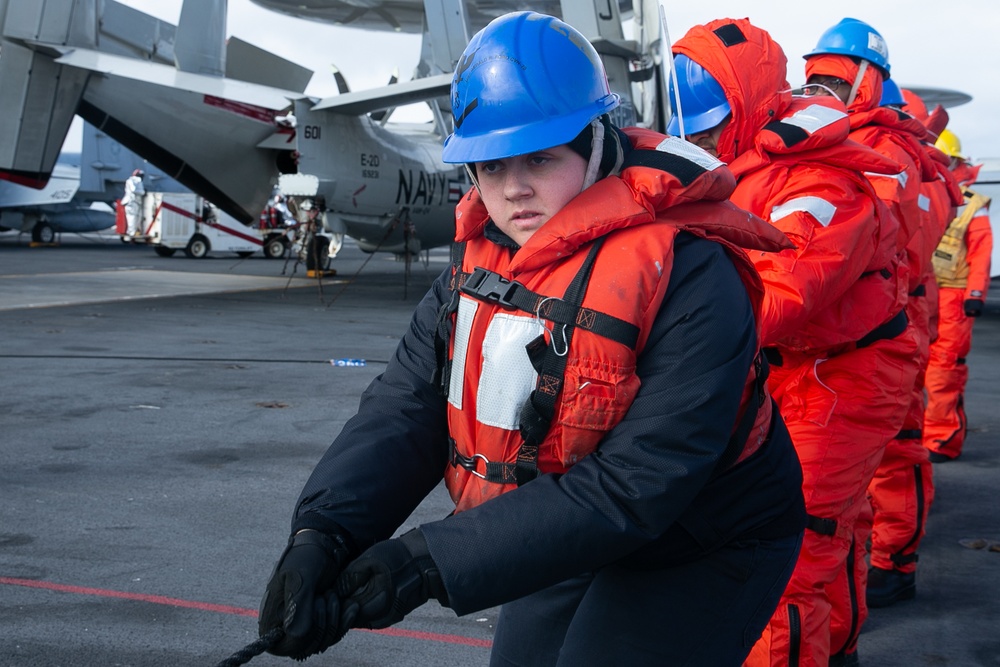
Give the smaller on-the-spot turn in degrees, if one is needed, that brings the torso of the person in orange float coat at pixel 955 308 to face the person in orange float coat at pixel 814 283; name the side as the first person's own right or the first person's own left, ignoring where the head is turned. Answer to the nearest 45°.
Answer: approximately 45° to the first person's own left

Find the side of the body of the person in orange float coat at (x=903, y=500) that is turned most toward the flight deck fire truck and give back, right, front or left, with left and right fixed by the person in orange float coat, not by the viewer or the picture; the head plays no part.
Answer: right

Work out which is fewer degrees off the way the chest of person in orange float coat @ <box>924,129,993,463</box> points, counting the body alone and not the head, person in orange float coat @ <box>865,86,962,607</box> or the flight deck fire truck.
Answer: the person in orange float coat

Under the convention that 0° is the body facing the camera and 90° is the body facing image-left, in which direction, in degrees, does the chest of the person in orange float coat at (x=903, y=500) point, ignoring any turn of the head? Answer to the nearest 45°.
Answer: approximately 45°

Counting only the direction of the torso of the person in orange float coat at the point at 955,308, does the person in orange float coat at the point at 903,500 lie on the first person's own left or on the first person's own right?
on the first person's own left

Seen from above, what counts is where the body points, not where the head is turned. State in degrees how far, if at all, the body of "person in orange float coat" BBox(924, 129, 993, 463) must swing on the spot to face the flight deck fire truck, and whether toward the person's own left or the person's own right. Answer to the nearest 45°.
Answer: approximately 90° to the person's own right

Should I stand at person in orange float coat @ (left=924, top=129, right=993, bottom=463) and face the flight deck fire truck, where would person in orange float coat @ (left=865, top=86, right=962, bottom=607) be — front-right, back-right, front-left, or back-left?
back-left

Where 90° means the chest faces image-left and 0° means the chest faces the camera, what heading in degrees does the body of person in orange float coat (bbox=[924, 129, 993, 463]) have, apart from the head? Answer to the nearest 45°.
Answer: approximately 45°

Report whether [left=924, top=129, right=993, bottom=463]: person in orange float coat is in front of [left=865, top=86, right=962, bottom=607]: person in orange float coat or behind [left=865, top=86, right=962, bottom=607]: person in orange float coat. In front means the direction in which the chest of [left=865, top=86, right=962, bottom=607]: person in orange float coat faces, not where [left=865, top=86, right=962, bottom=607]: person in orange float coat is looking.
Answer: behind
